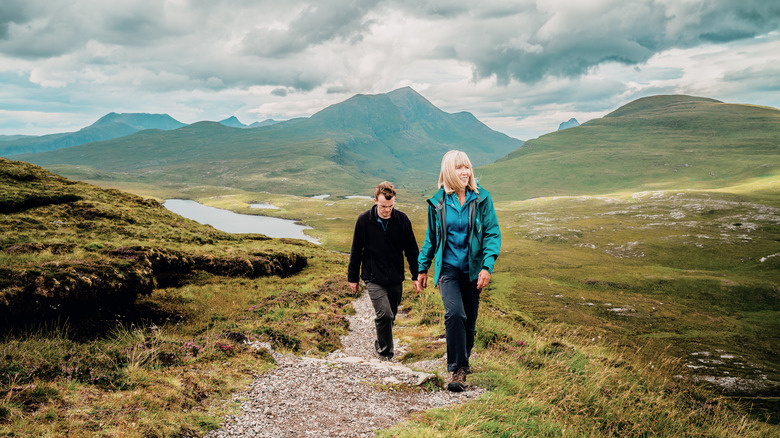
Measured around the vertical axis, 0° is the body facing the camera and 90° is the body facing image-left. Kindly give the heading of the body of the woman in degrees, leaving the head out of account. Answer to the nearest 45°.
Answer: approximately 0°

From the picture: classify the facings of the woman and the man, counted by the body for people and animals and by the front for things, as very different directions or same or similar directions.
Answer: same or similar directions

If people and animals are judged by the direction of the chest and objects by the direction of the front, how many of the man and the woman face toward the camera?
2

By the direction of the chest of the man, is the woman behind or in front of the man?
in front

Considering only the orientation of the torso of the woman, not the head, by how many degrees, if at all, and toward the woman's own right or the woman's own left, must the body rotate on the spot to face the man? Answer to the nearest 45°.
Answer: approximately 135° to the woman's own right

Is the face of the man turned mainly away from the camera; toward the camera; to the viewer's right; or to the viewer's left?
toward the camera

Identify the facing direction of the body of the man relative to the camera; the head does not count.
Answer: toward the camera
